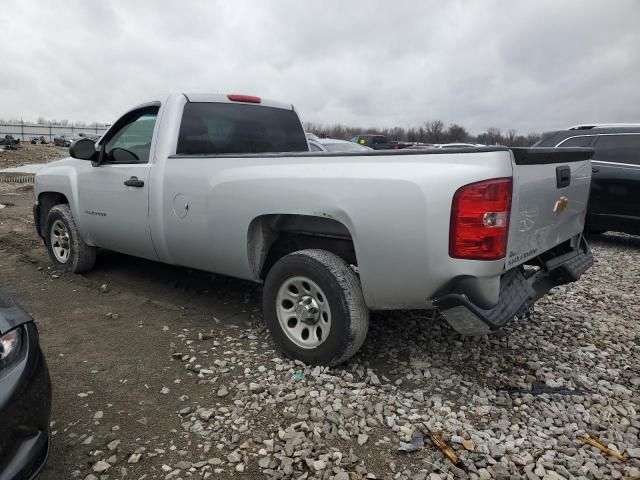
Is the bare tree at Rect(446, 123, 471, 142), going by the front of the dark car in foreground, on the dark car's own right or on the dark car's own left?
on the dark car's own left

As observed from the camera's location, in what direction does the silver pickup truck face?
facing away from the viewer and to the left of the viewer

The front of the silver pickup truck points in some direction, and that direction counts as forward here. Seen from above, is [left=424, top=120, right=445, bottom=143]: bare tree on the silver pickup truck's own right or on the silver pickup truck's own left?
on the silver pickup truck's own right

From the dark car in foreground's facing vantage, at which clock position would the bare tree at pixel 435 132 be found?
The bare tree is roughly at 9 o'clock from the dark car in foreground.

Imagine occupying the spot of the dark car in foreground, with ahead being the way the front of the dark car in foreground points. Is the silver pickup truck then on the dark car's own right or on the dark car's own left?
on the dark car's own left

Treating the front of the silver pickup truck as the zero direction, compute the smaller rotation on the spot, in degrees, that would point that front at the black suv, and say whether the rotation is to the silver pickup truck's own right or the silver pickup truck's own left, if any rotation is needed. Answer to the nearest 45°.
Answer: approximately 90° to the silver pickup truck's own right

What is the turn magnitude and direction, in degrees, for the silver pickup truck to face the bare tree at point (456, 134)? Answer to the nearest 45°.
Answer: approximately 45° to its right
